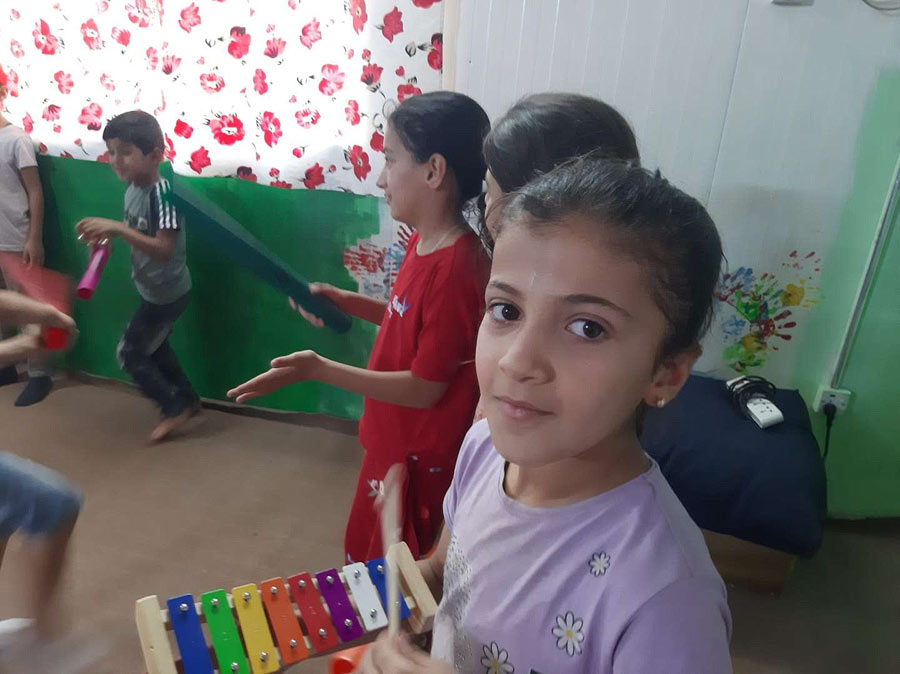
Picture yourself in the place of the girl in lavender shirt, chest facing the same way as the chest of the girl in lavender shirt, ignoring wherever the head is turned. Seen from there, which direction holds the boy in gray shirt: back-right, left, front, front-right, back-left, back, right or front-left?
right

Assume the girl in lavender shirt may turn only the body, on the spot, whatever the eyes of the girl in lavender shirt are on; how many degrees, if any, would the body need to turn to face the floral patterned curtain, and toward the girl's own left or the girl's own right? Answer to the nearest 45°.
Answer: approximately 90° to the girl's own right

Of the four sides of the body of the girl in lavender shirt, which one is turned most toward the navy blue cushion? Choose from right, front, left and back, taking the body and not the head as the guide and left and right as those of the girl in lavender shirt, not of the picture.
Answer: back

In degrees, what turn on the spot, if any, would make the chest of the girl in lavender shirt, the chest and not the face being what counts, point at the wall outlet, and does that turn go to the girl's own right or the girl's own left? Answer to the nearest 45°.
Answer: approximately 180°

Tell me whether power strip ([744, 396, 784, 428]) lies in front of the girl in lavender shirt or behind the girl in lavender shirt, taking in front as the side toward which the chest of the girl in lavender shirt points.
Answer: behind

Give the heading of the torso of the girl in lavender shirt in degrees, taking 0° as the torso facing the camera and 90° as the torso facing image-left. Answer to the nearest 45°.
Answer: approximately 45°
